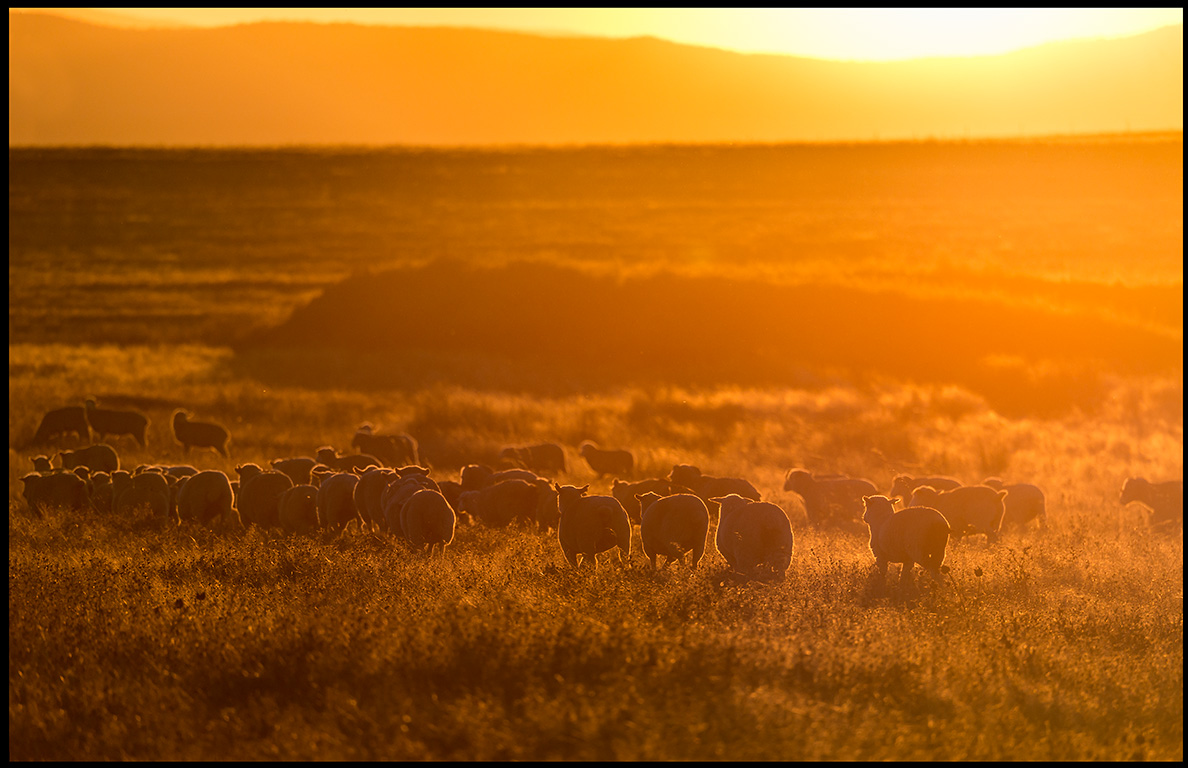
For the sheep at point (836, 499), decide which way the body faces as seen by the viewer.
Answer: to the viewer's left

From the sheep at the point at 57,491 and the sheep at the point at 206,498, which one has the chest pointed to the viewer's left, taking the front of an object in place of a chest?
the sheep at the point at 57,491

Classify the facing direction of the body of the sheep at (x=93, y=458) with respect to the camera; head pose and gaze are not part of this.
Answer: to the viewer's left

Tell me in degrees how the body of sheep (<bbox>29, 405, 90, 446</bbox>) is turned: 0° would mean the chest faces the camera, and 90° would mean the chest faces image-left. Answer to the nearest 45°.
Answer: approximately 90°

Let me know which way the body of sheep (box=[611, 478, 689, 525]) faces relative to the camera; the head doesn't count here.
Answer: to the viewer's left

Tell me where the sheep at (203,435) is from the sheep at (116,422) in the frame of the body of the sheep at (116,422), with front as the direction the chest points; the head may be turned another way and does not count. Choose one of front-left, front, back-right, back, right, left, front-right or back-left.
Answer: back-left

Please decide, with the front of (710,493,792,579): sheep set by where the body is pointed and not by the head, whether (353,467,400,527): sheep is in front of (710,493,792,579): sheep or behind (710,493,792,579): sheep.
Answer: in front
